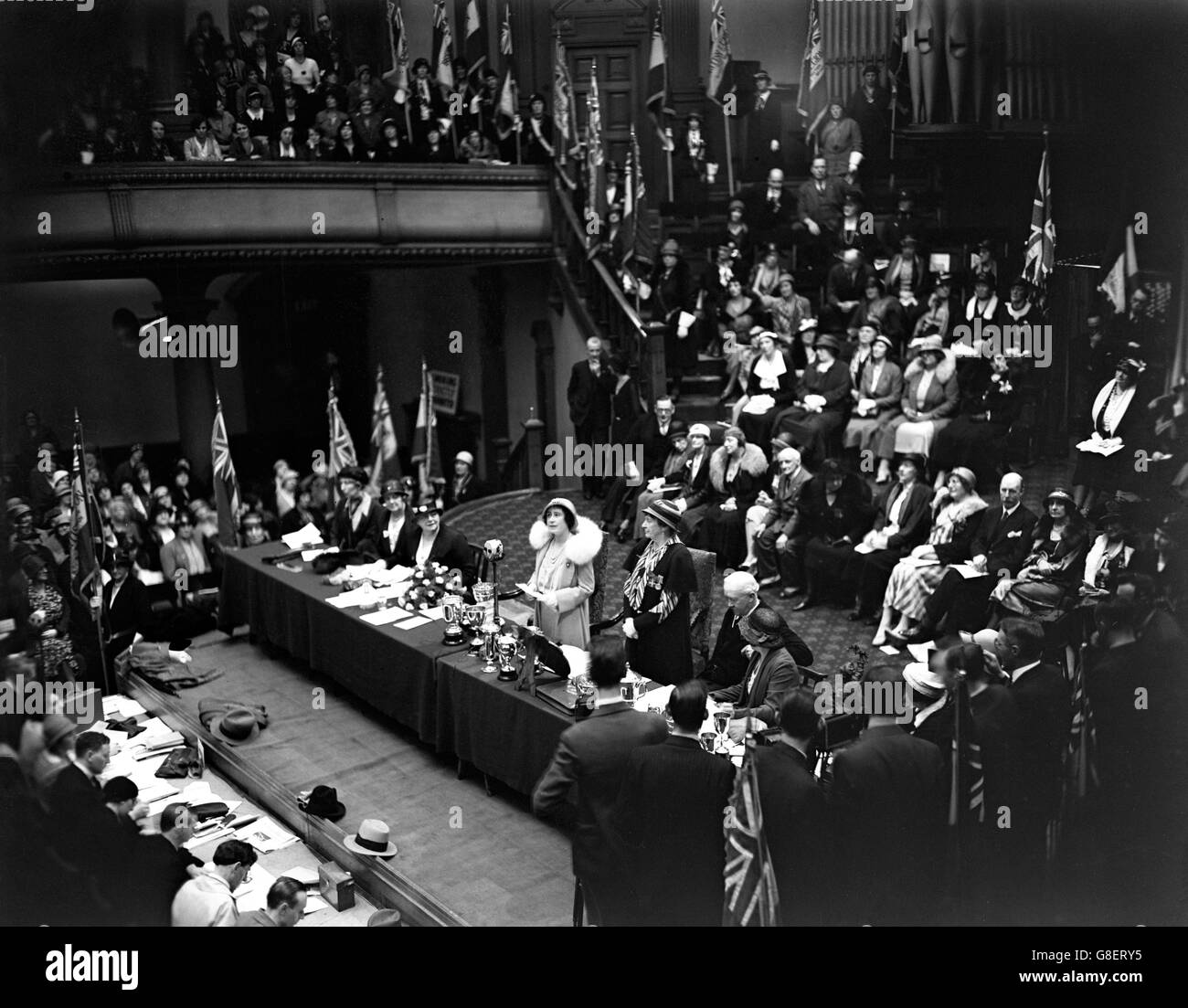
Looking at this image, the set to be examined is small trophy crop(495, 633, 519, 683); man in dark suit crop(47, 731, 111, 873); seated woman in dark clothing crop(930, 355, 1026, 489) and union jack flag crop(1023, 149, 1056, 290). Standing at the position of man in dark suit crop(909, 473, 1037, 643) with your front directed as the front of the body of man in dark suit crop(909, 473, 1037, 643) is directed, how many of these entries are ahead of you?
2

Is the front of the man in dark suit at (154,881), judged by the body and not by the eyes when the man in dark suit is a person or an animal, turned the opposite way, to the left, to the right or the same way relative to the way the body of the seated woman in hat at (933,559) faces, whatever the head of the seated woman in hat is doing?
the opposite way

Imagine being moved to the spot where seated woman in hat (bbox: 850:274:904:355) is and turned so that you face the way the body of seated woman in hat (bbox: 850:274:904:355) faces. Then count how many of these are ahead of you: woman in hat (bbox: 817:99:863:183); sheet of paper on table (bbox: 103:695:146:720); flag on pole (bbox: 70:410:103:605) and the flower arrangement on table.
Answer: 3

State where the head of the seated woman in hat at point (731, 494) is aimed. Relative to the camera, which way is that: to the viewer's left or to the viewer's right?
to the viewer's left

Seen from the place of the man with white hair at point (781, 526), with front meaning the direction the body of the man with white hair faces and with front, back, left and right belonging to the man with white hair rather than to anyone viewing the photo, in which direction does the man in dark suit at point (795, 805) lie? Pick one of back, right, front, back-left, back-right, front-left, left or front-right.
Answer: front-left

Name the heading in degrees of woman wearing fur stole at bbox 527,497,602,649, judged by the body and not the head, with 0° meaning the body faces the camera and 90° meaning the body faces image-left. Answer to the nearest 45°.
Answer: approximately 45°

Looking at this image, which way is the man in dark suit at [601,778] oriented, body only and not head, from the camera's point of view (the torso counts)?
away from the camera

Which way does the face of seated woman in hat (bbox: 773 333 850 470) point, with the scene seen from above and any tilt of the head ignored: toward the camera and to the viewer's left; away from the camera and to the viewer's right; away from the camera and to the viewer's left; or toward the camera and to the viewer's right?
toward the camera and to the viewer's left

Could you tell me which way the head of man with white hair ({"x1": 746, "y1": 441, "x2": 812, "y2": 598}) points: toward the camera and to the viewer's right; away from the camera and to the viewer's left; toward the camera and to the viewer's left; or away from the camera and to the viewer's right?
toward the camera and to the viewer's left

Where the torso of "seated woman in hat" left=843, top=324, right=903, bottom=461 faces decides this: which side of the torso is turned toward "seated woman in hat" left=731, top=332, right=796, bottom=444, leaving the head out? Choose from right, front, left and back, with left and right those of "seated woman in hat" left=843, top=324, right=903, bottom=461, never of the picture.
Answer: right

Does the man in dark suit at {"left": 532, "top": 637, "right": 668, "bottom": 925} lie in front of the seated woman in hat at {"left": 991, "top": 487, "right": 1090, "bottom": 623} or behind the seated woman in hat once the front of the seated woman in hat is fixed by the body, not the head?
in front

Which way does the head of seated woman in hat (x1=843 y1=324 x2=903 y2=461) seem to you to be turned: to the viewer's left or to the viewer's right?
to the viewer's left
